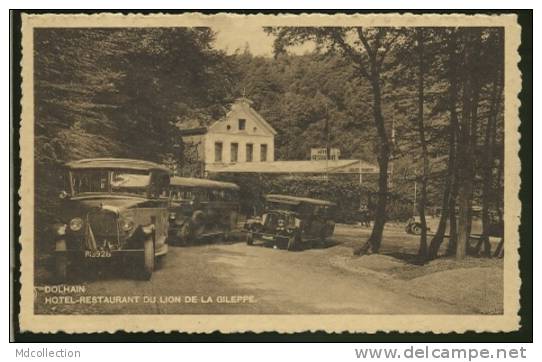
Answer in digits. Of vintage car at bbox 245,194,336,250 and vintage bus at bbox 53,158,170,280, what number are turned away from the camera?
0

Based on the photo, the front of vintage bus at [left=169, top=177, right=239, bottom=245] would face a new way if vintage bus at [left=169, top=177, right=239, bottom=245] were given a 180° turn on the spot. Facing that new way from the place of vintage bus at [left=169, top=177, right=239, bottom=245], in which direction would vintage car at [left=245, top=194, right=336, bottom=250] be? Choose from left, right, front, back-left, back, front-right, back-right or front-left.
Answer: front-right

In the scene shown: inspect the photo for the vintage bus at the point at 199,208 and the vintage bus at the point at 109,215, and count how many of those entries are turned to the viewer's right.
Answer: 0

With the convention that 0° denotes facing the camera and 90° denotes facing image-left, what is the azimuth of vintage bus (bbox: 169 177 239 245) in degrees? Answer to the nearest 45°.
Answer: approximately 45°

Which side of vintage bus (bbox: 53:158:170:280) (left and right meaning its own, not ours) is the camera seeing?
front

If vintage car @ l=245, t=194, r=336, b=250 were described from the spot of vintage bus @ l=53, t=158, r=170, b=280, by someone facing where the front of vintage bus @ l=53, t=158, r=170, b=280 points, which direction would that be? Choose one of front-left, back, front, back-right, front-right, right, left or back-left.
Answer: left
